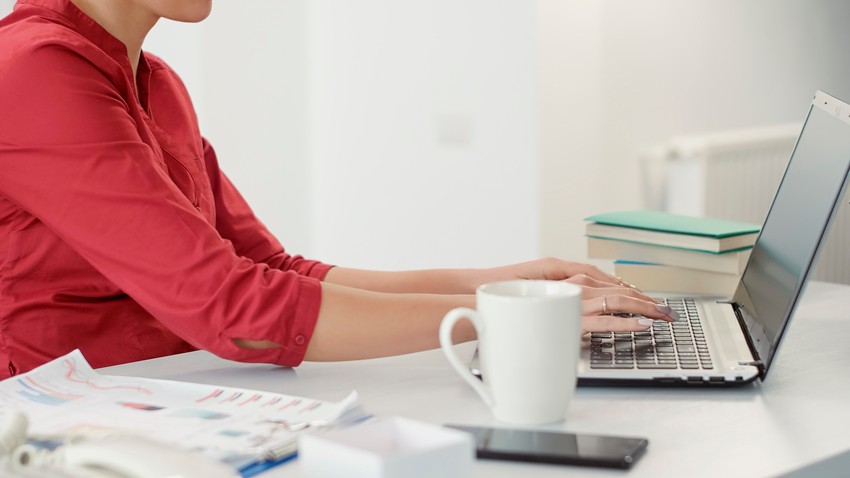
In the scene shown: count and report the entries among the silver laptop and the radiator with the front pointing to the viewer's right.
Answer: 0

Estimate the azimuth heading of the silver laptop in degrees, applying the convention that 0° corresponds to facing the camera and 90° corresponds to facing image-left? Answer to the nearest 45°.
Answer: approximately 90°

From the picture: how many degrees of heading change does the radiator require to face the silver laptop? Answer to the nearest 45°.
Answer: approximately 45° to its left

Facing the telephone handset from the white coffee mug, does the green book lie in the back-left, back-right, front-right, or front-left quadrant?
back-right

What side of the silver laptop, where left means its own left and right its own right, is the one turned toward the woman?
front

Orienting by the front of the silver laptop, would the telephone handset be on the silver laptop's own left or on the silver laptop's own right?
on the silver laptop's own left

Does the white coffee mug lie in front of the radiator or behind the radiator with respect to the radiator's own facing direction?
in front

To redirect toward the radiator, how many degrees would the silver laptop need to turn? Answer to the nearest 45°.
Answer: approximately 90° to its right

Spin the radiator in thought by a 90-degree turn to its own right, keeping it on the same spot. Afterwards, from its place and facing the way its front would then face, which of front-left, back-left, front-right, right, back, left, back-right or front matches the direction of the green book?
back-left

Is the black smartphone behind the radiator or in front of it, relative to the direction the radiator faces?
in front
